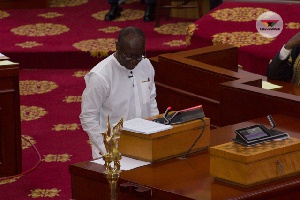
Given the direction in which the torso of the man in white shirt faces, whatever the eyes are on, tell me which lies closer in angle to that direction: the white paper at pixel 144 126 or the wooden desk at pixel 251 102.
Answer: the white paper

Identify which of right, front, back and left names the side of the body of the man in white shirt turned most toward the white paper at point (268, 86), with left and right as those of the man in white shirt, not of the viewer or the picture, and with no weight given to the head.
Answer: left

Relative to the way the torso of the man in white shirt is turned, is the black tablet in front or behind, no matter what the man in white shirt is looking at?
in front

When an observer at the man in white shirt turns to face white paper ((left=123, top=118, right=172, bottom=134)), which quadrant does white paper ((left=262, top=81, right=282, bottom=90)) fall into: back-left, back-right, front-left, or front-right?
back-left

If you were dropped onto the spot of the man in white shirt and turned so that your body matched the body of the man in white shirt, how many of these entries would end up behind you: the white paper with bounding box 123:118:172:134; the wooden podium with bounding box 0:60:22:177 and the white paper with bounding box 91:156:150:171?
1

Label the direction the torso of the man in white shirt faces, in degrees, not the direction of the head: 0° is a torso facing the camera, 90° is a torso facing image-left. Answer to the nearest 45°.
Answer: approximately 315°

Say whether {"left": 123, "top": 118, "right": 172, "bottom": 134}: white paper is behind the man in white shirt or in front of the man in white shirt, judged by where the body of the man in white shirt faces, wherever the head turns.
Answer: in front

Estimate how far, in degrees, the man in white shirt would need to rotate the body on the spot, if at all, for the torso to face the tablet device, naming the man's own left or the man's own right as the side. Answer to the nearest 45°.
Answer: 0° — they already face it
